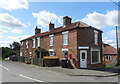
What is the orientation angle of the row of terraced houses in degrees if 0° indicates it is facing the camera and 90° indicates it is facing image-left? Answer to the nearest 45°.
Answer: approximately 45°
